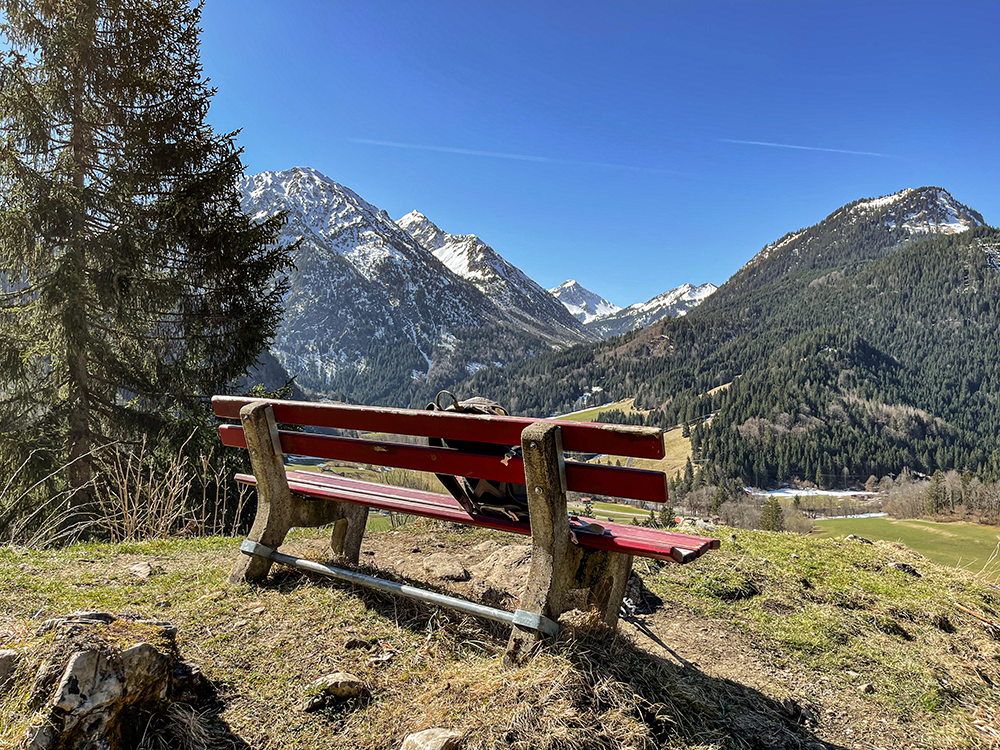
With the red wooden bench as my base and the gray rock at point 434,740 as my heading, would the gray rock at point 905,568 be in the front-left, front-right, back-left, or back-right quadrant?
back-left

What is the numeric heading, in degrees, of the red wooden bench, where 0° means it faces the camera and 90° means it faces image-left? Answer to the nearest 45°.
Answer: approximately 225°

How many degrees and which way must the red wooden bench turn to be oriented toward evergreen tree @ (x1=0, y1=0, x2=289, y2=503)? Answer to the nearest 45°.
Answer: approximately 90° to its left

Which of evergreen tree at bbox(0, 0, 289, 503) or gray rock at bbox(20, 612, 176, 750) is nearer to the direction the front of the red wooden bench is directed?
the evergreen tree

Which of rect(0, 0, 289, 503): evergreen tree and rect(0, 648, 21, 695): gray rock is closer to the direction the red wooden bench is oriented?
the evergreen tree

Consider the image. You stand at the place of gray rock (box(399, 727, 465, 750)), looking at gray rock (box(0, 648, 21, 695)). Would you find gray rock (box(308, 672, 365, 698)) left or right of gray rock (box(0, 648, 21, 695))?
right
